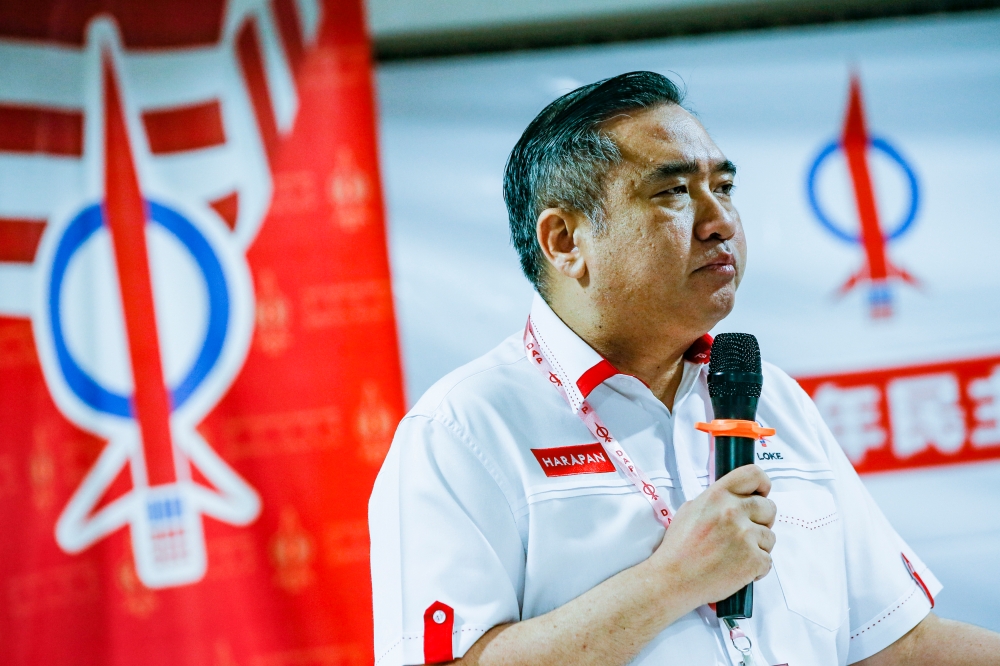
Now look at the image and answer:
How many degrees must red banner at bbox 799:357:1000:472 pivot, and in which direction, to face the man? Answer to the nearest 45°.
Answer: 0° — it already faces them

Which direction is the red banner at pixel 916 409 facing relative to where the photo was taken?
toward the camera

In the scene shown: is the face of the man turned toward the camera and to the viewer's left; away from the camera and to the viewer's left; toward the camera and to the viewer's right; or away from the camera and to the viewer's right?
toward the camera and to the viewer's right

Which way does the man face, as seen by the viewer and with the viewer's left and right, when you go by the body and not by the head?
facing the viewer and to the right of the viewer

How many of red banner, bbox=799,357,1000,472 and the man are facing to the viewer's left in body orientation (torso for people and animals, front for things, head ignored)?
0

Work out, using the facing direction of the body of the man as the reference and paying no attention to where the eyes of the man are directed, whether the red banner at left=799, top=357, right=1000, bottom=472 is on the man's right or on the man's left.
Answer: on the man's left
